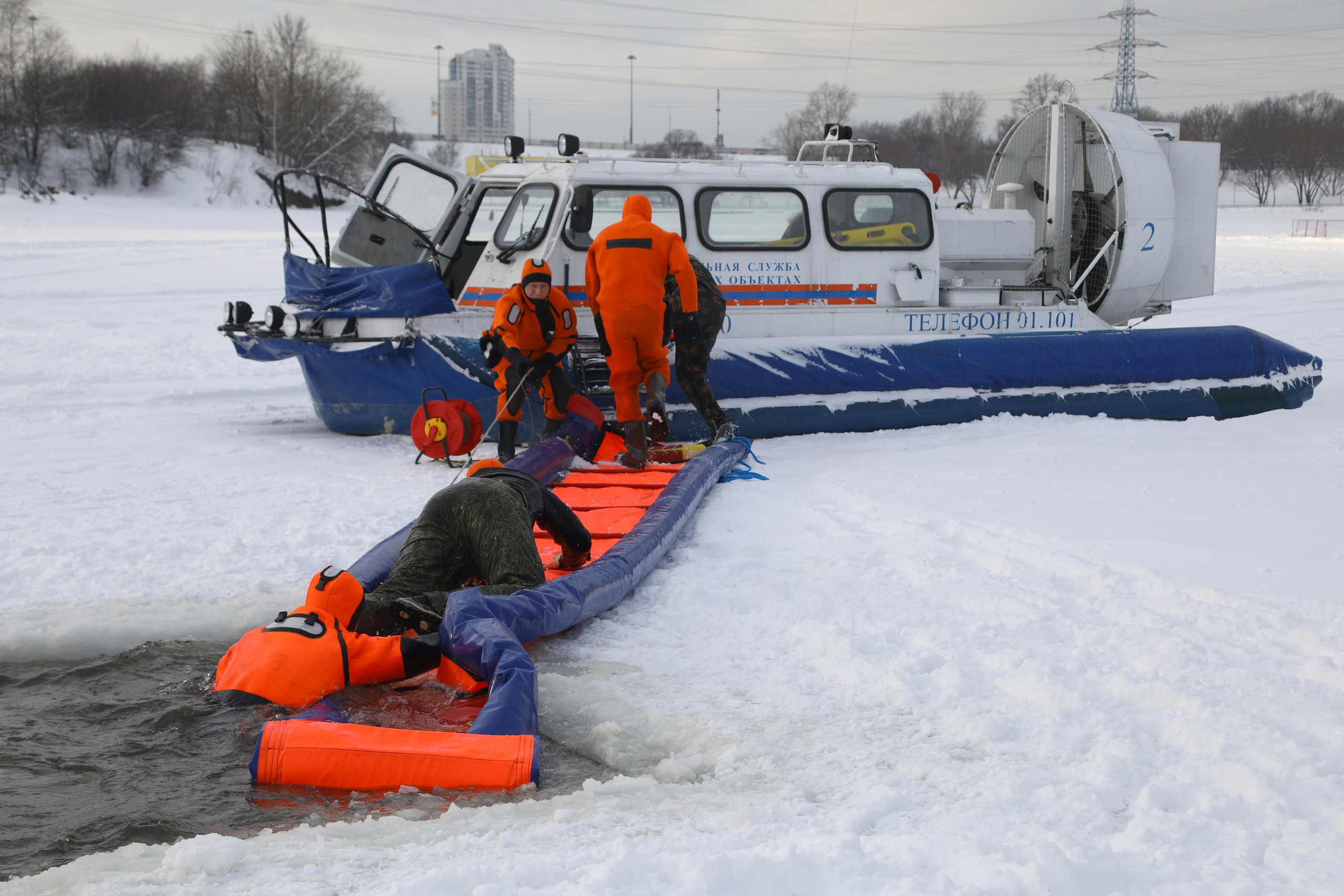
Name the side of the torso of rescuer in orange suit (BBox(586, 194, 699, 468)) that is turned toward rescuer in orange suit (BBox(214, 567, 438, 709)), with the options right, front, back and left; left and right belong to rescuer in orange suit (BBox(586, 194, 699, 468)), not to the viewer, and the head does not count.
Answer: back

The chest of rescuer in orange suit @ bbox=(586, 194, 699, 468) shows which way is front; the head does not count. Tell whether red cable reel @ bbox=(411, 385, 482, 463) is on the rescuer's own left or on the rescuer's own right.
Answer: on the rescuer's own left

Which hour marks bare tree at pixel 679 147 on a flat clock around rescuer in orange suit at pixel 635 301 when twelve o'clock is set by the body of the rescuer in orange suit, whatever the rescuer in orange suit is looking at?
The bare tree is roughly at 12 o'clock from the rescuer in orange suit.

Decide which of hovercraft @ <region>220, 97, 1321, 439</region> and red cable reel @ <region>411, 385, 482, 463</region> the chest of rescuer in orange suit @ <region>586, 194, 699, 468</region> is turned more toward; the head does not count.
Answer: the hovercraft

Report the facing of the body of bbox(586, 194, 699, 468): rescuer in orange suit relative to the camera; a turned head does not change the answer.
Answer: away from the camera

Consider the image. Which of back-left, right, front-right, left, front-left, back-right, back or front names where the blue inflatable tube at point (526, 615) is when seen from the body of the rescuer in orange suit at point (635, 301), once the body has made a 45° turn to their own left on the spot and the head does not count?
back-left

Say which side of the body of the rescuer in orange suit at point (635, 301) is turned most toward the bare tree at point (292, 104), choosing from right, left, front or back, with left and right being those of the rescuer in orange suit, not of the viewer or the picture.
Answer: front

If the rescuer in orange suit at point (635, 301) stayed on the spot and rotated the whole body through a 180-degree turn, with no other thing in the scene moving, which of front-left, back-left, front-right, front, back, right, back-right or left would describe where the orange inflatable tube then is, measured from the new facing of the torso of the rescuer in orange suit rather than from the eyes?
front
